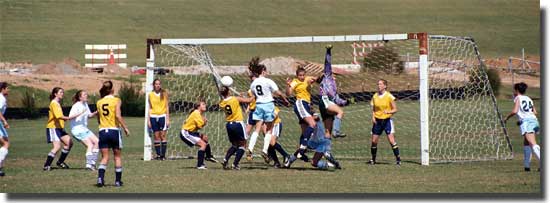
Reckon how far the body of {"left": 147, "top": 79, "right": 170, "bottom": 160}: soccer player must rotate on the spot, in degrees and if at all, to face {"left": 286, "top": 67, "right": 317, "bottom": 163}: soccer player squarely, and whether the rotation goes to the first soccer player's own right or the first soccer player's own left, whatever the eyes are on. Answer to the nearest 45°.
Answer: approximately 45° to the first soccer player's own left

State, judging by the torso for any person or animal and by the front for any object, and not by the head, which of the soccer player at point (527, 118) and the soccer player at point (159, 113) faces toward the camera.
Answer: the soccer player at point (159, 113)

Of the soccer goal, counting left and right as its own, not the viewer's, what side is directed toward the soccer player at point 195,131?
front

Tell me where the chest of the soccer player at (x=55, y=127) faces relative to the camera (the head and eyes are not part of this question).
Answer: to the viewer's right

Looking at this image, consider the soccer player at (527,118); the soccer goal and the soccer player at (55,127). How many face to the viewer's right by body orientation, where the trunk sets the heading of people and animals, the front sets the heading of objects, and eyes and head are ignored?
1

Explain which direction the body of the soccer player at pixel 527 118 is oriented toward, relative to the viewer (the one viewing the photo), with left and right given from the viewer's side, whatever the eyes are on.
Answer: facing away from the viewer and to the left of the viewer

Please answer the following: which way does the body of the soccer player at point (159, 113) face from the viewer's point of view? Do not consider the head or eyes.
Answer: toward the camera

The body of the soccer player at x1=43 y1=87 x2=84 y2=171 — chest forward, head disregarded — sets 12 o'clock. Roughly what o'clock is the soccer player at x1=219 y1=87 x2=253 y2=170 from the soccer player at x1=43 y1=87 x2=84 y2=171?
the soccer player at x1=219 y1=87 x2=253 y2=170 is roughly at 1 o'clock from the soccer player at x1=43 y1=87 x2=84 y2=171.

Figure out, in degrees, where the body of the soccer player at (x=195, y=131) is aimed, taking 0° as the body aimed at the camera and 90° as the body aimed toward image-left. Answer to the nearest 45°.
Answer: approximately 315°

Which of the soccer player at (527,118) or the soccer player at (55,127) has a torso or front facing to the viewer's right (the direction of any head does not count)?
the soccer player at (55,127)
